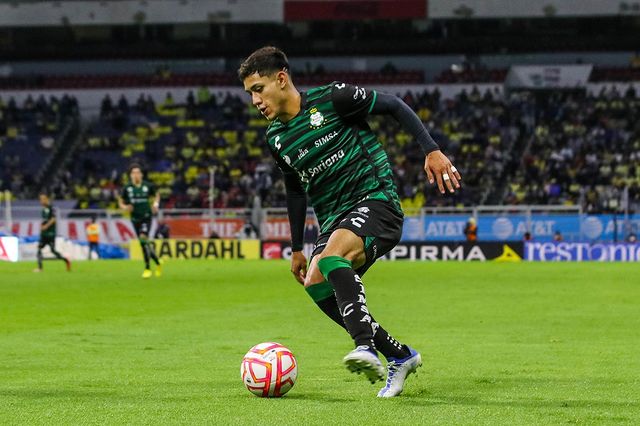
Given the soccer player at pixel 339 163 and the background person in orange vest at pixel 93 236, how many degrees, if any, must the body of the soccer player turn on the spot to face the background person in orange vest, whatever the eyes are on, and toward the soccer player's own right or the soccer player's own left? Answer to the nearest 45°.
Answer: approximately 135° to the soccer player's own right

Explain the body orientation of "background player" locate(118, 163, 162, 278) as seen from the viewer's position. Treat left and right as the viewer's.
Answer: facing the viewer

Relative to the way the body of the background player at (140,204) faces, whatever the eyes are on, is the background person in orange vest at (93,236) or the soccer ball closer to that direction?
the soccer ball

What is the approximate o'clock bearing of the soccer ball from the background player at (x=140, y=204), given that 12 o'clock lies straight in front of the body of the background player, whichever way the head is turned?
The soccer ball is roughly at 12 o'clock from the background player.

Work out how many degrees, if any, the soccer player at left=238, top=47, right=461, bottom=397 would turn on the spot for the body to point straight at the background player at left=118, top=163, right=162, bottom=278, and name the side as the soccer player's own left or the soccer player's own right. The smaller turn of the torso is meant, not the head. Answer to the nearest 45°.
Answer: approximately 135° to the soccer player's own right

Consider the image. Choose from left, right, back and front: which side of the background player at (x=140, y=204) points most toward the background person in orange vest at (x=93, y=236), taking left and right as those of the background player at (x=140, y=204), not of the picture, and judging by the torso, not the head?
back

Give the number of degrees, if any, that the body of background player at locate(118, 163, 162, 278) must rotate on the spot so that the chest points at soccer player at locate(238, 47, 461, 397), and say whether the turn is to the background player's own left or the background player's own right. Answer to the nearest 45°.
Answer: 0° — they already face them

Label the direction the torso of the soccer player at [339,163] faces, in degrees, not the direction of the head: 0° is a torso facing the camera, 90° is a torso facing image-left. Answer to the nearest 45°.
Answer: approximately 45°

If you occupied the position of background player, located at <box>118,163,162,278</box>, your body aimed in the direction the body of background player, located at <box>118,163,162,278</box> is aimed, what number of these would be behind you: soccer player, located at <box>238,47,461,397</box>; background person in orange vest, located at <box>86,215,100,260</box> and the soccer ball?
1

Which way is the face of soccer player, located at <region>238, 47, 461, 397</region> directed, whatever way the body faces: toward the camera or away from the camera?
toward the camera

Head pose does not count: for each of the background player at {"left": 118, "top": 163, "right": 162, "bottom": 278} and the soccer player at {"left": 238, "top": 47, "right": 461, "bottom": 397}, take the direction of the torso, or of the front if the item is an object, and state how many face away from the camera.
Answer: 0
